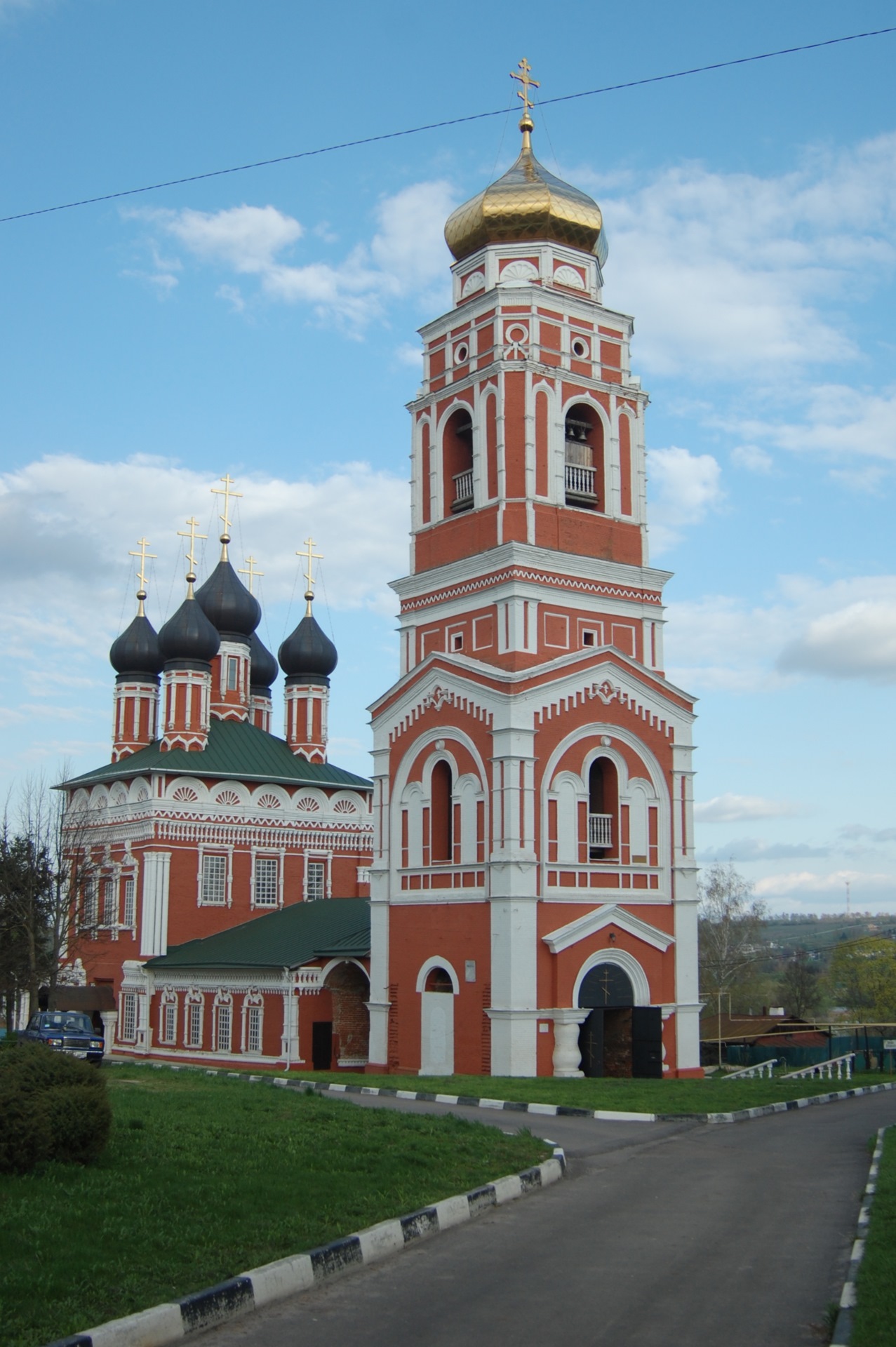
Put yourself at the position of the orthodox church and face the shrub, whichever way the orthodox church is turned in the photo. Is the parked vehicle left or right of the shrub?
right

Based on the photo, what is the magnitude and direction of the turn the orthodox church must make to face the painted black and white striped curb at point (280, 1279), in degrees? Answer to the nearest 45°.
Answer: approximately 45° to its right

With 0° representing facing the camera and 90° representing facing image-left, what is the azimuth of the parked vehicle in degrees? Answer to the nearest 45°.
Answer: approximately 315°

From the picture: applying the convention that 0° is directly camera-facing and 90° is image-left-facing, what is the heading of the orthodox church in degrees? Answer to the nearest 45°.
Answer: approximately 315°

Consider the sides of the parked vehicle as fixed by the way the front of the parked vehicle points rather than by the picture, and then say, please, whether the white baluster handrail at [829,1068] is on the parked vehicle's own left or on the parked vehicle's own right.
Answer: on the parked vehicle's own left
